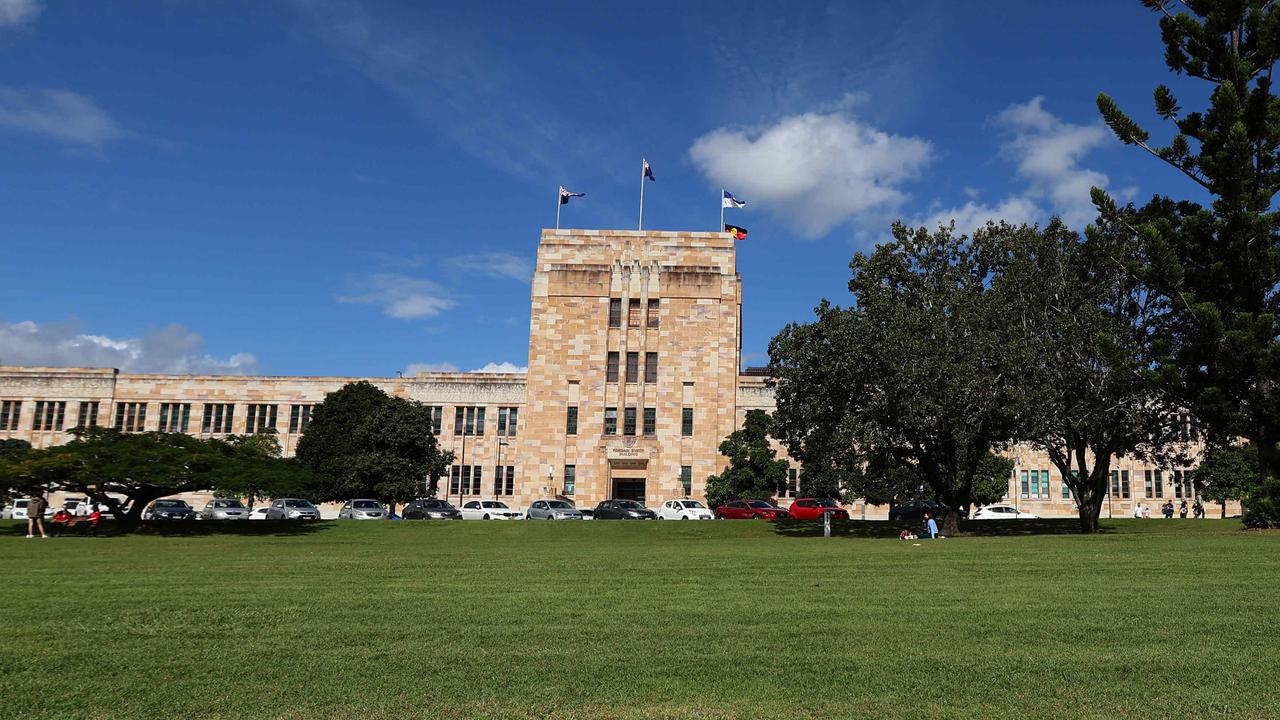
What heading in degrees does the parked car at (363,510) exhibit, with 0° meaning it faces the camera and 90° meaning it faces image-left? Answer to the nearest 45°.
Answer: approximately 315°

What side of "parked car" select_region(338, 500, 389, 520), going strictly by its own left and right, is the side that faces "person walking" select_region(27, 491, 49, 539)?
right

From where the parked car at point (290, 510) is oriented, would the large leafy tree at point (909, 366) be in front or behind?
in front

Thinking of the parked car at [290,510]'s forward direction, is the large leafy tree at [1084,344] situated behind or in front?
in front

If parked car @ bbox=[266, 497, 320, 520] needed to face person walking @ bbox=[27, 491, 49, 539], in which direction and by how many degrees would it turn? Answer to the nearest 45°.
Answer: approximately 90° to its right

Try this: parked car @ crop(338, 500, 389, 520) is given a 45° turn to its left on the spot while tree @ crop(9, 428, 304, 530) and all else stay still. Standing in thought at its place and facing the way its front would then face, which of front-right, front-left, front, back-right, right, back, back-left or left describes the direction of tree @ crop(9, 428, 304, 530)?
back-right

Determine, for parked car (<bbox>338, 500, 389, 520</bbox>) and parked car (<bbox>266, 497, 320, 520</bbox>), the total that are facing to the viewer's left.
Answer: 0

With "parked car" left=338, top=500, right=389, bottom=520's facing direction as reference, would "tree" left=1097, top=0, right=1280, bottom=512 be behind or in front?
in front

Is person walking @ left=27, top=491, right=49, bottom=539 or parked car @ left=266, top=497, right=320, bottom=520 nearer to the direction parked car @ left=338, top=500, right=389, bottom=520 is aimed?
the person walking

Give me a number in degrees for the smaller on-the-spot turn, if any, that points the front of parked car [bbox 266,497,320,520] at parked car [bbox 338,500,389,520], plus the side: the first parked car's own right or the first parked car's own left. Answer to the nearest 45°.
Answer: approximately 45° to the first parked car's own left

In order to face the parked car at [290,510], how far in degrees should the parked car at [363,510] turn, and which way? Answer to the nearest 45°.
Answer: approximately 135° to its right

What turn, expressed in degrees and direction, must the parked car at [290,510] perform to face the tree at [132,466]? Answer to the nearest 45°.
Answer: approximately 90° to its right

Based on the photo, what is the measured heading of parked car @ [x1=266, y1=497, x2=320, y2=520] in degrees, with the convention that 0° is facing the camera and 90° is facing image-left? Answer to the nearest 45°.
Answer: approximately 315°
